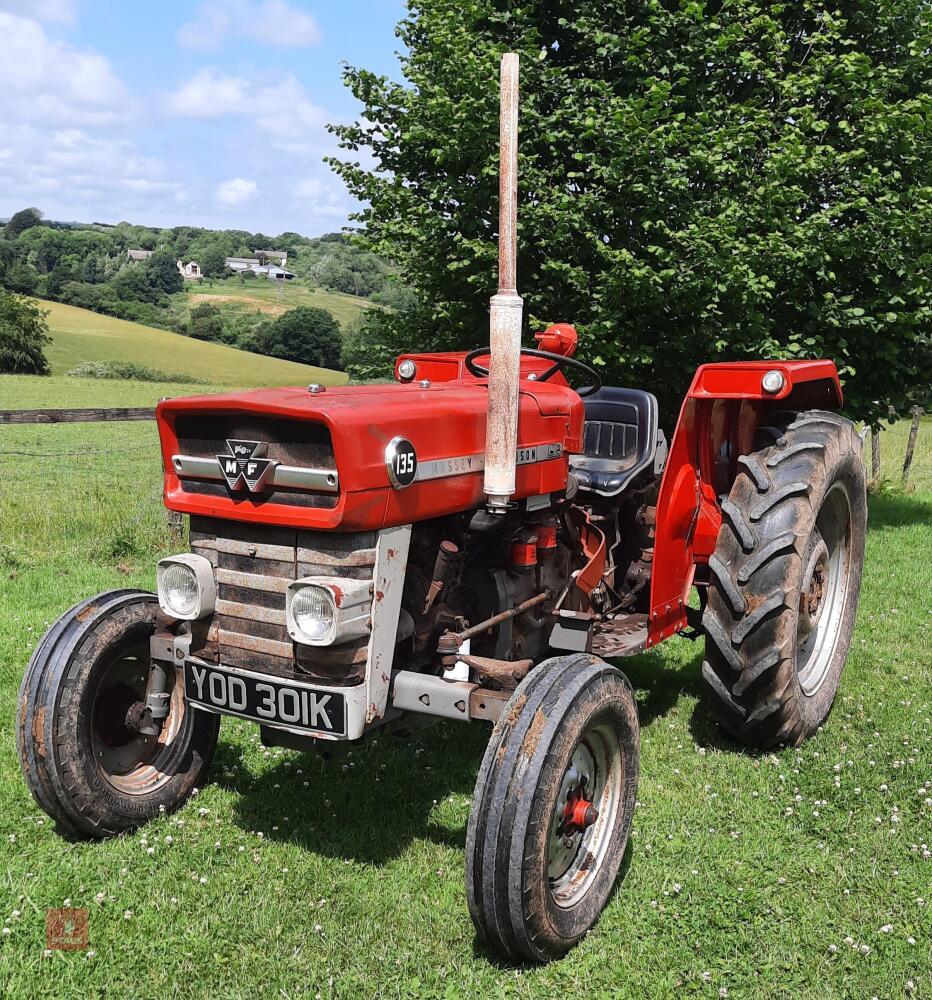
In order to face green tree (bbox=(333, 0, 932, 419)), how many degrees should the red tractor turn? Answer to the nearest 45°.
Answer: approximately 135° to its right

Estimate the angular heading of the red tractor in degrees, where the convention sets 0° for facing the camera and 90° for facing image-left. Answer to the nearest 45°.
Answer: approximately 45°

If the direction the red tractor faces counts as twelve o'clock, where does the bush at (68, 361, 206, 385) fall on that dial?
The bush is roughly at 4 o'clock from the red tractor.

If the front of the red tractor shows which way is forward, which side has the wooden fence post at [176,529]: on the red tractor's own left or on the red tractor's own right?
on the red tractor's own right

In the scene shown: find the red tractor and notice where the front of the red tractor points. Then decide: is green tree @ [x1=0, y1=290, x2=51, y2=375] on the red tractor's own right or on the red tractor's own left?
on the red tractor's own right

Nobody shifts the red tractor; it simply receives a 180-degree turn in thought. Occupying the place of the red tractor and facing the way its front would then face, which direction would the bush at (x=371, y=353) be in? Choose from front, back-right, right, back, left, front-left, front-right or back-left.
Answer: front-left
